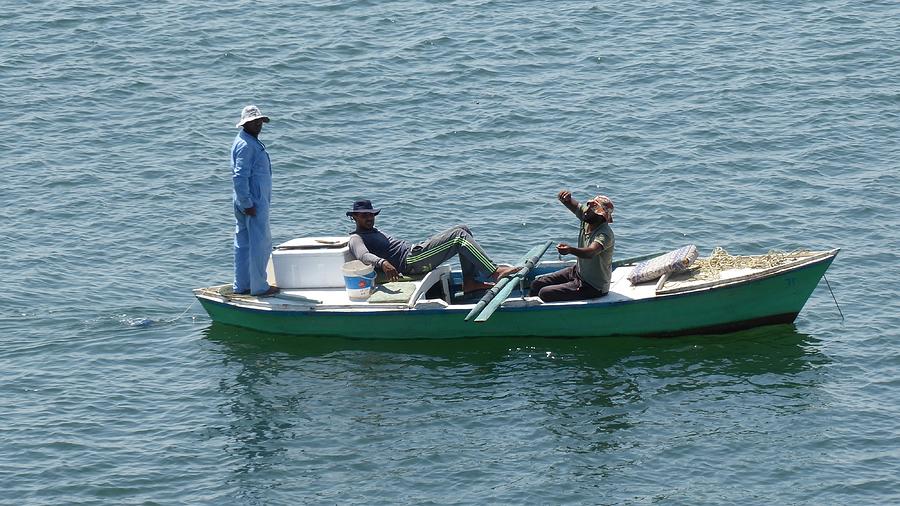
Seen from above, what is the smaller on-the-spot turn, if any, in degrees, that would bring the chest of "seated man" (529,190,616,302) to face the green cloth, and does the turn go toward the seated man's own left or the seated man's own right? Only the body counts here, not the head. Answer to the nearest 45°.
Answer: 0° — they already face it

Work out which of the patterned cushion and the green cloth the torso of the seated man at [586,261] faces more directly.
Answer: the green cloth

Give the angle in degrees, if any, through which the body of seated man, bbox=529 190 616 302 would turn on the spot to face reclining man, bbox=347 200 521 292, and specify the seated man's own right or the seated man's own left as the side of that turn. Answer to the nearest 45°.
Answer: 0° — they already face them

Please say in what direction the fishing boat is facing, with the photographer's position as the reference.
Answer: facing to the right of the viewer

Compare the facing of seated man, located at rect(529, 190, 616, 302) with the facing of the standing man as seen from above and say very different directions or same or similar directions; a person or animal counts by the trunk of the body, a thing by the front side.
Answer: very different directions

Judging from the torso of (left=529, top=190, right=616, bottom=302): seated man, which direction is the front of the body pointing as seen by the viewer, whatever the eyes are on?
to the viewer's left

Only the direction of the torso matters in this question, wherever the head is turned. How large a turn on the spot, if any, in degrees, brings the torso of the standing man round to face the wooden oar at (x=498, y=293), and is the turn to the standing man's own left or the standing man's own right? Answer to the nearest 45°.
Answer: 0° — they already face it

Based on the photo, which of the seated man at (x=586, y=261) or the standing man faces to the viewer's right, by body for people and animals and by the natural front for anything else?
the standing man
